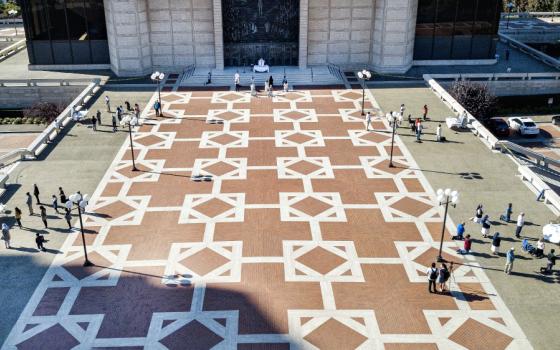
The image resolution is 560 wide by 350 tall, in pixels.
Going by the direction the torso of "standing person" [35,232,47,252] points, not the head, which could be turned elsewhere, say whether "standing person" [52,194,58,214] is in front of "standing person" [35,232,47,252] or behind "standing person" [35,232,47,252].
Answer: in front

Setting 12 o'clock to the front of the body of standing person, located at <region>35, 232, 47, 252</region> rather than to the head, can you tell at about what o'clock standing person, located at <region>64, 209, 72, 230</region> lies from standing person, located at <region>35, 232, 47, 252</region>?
standing person, located at <region>64, 209, 72, 230</region> is roughly at 12 o'clock from standing person, located at <region>35, 232, 47, 252</region>.

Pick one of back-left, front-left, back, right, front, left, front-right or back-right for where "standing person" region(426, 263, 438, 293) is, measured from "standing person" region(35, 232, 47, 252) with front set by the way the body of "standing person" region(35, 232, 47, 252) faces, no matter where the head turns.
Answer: right
